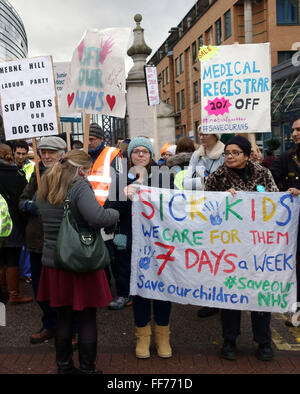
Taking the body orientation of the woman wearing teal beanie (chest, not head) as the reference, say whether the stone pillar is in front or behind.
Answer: behind

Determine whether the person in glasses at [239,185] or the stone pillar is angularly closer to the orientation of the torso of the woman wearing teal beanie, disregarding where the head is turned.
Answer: the person in glasses

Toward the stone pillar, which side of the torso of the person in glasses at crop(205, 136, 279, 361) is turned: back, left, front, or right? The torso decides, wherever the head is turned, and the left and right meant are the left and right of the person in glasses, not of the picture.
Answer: back

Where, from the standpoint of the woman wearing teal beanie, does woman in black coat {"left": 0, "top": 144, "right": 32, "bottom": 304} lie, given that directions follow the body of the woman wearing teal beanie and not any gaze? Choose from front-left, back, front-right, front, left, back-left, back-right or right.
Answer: back-right

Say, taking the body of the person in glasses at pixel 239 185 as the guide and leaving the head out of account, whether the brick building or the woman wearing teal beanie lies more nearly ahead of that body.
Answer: the woman wearing teal beanie

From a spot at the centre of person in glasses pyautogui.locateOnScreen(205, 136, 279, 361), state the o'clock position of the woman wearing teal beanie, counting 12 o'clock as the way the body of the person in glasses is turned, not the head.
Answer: The woman wearing teal beanie is roughly at 3 o'clock from the person in glasses.

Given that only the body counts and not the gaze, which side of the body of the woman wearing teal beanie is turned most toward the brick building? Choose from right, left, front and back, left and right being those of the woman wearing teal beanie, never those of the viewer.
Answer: back

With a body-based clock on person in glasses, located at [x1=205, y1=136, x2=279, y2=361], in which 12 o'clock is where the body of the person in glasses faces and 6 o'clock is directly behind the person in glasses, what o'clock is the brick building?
The brick building is roughly at 6 o'clock from the person in glasses.

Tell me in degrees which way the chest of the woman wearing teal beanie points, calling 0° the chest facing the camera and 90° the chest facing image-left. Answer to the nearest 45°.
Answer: approximately 0°

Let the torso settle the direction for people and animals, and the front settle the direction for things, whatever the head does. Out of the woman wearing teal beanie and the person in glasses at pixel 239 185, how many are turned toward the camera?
2
